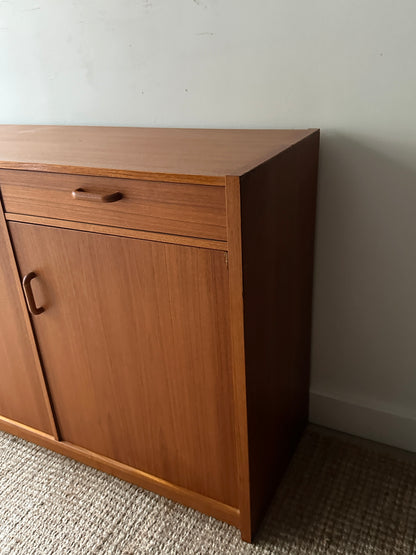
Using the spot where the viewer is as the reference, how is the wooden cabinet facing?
facing the viewer and to the left of the viewer
